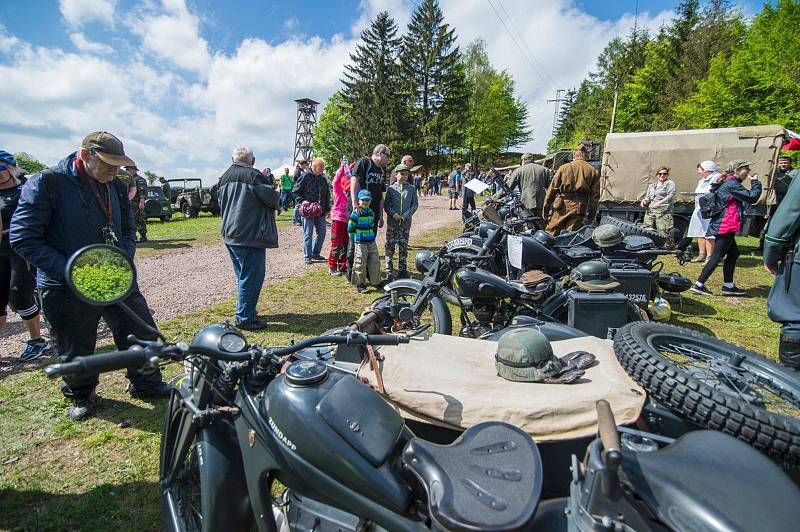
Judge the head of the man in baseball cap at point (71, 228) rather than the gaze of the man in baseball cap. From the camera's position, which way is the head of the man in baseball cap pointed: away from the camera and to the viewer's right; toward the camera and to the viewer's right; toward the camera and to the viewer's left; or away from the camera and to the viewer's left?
toward the camera and to the viewer's right

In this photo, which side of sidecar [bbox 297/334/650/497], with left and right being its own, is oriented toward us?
left

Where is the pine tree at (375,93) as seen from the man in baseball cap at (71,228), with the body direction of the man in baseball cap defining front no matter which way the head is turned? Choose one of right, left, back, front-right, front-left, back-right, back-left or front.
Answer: left

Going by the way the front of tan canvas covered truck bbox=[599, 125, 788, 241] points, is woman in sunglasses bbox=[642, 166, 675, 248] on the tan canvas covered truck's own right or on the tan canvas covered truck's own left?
on the tan canvas covered truck's own left

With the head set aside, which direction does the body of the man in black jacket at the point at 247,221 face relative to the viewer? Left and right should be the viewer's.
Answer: facing away from the viewer and to the right of the viewer

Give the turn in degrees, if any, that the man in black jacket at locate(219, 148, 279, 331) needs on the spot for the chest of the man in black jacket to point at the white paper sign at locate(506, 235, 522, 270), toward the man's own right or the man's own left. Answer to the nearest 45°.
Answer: approximately 90° to the man's own right

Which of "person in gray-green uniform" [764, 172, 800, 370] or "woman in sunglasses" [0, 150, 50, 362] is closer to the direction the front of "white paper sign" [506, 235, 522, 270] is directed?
the woman in sunglasses

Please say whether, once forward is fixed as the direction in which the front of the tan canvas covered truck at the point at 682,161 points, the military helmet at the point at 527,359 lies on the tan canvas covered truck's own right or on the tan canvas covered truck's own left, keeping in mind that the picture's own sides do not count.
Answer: on the tan canvas covered truck's own left

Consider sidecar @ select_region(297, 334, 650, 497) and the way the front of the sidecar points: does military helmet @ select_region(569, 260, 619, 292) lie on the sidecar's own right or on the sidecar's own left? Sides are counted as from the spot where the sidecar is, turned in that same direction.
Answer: on the sidecar's own right

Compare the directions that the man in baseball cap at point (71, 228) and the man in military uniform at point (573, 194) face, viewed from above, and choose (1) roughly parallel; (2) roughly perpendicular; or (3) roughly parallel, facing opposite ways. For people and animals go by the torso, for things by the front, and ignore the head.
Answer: roughly perpendicular
